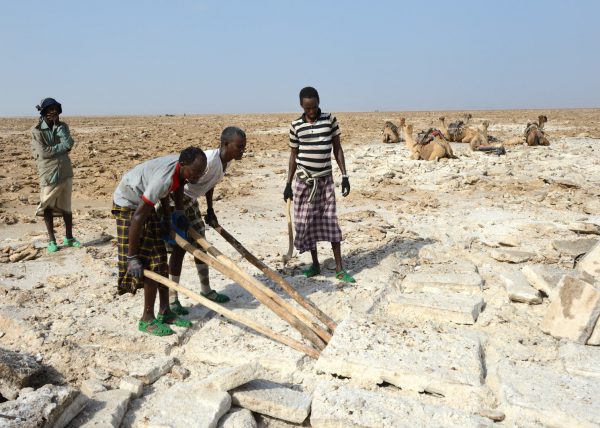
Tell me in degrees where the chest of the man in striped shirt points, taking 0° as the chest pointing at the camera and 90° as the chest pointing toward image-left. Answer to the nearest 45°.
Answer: approximately 0°

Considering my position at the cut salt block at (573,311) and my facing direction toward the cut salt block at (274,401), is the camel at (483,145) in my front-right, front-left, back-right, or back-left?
back-right

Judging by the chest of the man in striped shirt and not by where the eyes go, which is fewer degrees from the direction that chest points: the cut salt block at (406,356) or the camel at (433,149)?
the cut salt block

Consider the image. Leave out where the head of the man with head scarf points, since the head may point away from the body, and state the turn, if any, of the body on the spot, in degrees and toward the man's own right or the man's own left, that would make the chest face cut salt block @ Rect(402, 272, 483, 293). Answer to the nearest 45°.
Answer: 0° — they already face it

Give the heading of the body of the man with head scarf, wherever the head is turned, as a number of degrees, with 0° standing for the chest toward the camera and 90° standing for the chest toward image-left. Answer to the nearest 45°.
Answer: approximately 315°

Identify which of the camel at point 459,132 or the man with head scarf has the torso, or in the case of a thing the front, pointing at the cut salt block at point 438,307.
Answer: the man with head scarf

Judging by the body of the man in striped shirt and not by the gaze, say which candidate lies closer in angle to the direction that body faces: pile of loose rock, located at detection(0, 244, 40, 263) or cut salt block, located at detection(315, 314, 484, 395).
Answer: the cut salt block

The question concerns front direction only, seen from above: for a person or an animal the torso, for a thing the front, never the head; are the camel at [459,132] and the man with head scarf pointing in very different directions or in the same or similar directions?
very different directions

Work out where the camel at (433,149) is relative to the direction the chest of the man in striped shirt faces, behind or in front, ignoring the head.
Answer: behind

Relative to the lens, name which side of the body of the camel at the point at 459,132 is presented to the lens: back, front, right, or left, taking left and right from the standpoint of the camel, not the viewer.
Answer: left

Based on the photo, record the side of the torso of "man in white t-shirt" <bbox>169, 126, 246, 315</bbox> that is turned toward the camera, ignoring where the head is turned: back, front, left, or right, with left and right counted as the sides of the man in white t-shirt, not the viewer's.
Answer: right

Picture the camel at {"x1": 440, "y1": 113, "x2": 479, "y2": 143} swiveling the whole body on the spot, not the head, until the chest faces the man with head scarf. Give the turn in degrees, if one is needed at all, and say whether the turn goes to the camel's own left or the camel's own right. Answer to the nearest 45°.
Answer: approximately 90° to the camel's own left
